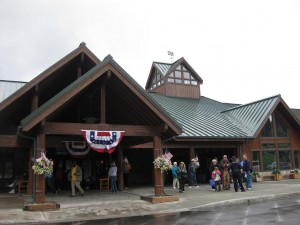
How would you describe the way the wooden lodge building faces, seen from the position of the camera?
facing the viewer and to the right of the viewer

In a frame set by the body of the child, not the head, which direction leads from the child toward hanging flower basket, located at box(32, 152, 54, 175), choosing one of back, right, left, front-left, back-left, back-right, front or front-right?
front-right

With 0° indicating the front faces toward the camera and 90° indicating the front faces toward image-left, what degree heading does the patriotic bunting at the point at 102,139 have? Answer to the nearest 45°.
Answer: approximately 0°

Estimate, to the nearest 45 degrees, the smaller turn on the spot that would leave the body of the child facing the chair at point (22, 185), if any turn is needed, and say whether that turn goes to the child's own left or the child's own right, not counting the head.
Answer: approximately 90° to the child's own right

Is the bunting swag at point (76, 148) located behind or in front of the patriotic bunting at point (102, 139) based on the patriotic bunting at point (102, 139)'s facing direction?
behind

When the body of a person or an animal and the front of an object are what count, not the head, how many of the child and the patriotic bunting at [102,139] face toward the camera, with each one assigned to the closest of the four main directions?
2

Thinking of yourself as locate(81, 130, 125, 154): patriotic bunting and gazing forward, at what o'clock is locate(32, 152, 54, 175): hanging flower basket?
The hanging flower basket is roughly at 2 o'clock from the patriotic bunting.

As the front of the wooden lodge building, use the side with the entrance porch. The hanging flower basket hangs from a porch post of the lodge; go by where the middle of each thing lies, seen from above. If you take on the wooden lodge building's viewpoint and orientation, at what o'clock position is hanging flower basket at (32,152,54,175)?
The hanging flower basket is roughly at 2 o'clock from the wooden lodge building.
